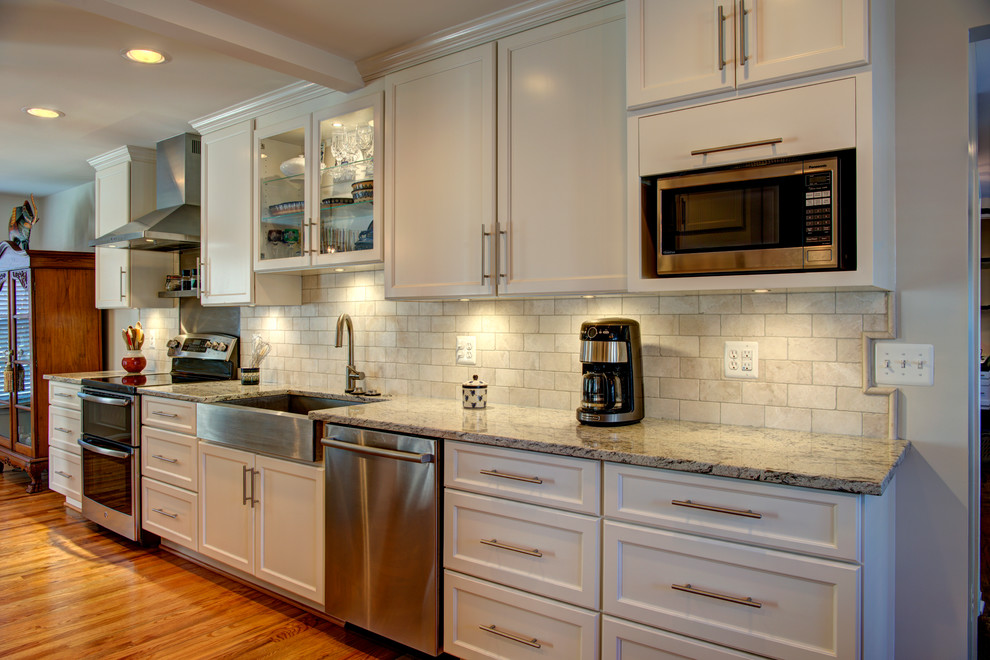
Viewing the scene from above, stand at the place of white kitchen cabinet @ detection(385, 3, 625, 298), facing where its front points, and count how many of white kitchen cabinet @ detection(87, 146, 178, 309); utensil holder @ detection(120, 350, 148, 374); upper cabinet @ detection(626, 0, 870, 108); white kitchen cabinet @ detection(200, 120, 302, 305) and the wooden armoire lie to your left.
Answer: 1

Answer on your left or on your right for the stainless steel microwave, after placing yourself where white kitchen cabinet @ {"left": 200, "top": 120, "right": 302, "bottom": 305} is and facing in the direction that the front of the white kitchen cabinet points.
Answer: on your left

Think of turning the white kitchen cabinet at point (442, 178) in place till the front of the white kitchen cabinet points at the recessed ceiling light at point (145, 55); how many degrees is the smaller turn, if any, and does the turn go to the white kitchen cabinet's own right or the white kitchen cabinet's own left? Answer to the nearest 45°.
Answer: approximately 45° to the white kitchen cabinet's own right

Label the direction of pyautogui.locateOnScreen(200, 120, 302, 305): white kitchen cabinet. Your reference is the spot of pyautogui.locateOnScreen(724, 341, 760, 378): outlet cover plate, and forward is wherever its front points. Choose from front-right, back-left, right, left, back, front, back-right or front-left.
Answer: right

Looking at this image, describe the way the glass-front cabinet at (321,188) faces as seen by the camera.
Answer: facing the viewer and to the left of the viewer

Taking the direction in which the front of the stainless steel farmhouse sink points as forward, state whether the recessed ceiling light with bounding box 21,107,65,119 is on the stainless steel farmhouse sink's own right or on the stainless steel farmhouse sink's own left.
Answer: on the stainless steel farmhouse sink's own right

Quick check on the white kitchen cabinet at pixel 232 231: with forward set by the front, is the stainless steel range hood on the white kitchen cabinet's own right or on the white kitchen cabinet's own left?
on the white kitchen cabinet's own right

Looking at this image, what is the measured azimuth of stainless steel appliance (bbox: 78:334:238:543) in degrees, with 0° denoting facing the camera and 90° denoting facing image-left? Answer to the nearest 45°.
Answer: approximately 45°

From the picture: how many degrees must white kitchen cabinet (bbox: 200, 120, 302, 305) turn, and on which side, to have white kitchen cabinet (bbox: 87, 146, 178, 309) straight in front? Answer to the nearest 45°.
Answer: approximately 90° to its right

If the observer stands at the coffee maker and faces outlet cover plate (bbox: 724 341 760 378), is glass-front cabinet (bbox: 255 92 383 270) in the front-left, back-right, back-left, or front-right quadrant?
back-left
